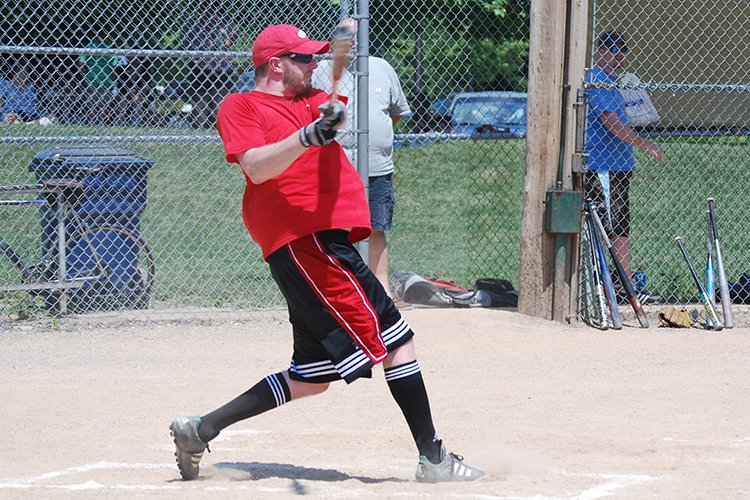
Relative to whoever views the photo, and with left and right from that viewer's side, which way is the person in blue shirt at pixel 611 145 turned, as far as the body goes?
facing to the right of the viewer
